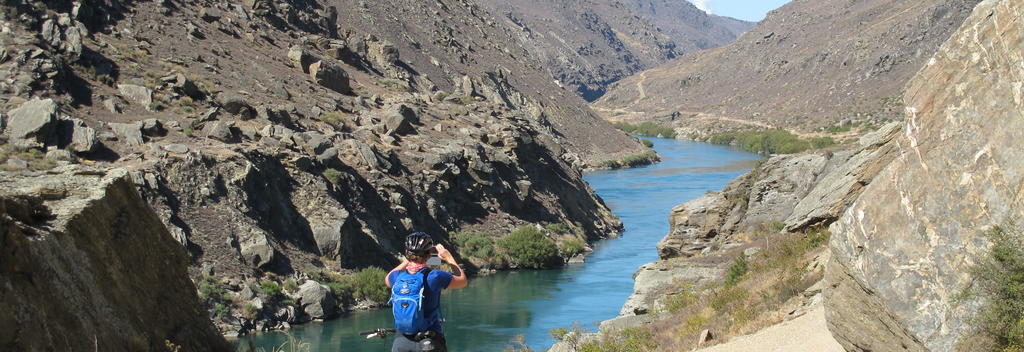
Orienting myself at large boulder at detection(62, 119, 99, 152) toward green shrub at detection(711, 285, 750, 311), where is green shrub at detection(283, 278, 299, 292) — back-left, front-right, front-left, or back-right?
front-left

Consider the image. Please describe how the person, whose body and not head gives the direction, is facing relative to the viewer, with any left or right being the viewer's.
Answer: facing away from the viewer and to the right of the viewer

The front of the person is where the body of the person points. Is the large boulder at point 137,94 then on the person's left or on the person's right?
on the person's left

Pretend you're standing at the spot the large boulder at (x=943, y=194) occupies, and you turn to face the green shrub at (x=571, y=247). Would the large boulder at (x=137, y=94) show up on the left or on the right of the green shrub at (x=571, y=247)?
left

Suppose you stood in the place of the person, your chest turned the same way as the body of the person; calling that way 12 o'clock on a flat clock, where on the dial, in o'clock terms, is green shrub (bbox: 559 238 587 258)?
The green shrub is roughly at 11 o'clock from the person.

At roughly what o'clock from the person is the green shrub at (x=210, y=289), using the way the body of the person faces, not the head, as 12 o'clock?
The green shrub is roughly at 10 o'clock from the person.

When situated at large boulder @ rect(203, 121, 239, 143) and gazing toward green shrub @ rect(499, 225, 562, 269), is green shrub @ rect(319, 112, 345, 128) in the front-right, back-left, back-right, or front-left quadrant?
front-left

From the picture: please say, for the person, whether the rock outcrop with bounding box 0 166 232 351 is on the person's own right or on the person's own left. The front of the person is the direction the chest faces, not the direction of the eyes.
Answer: on the person's own left

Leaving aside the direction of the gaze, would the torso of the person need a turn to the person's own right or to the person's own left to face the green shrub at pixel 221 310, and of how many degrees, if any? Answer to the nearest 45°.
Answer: approximately 45° to the person's own left

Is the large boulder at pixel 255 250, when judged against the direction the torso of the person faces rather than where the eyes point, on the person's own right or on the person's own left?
on the person's own left
